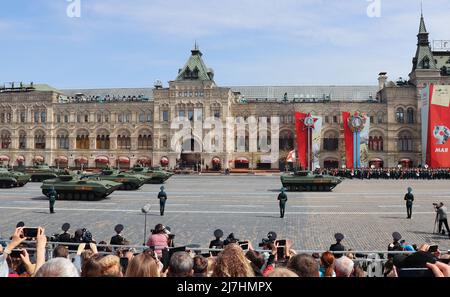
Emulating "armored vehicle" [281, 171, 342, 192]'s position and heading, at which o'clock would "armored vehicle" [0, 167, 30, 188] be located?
"armored vehicle" [0, 167, 30, 188] is roughly at 6 o'clock from "armored vehicle" [281, 171, 342, 192].

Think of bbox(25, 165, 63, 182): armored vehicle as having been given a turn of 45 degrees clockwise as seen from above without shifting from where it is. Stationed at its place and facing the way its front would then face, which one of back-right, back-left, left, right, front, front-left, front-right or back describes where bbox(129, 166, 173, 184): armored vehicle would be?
front

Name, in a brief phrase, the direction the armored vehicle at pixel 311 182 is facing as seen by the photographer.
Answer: facing to the right of the viewer

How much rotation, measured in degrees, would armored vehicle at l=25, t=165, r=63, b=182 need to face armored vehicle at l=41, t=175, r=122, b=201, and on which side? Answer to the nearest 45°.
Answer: approximately 90° to its right

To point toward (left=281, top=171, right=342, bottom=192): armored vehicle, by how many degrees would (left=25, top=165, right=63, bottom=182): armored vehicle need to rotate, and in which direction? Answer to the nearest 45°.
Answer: approximately 45° to its right

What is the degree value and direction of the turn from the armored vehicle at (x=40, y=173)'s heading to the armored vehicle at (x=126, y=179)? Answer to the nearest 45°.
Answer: approximately 45° to its right

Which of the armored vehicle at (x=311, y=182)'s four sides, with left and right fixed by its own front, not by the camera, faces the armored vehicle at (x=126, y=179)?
back

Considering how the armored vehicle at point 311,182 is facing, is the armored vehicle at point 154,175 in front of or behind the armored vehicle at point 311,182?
behind

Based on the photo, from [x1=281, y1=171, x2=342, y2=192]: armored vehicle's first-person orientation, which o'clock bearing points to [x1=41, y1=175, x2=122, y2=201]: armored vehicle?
[x1=41, y1=175, x2=122, y2=201]: armored vehicle is roughly at 5 o'clock from [x1=281, y1=171, x2=342, y2=192]: armored vehicle.

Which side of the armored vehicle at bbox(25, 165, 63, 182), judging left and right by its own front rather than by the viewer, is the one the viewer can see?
right

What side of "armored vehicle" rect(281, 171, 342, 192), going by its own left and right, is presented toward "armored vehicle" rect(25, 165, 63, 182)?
back

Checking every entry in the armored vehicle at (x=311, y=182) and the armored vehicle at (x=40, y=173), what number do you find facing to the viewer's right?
2
